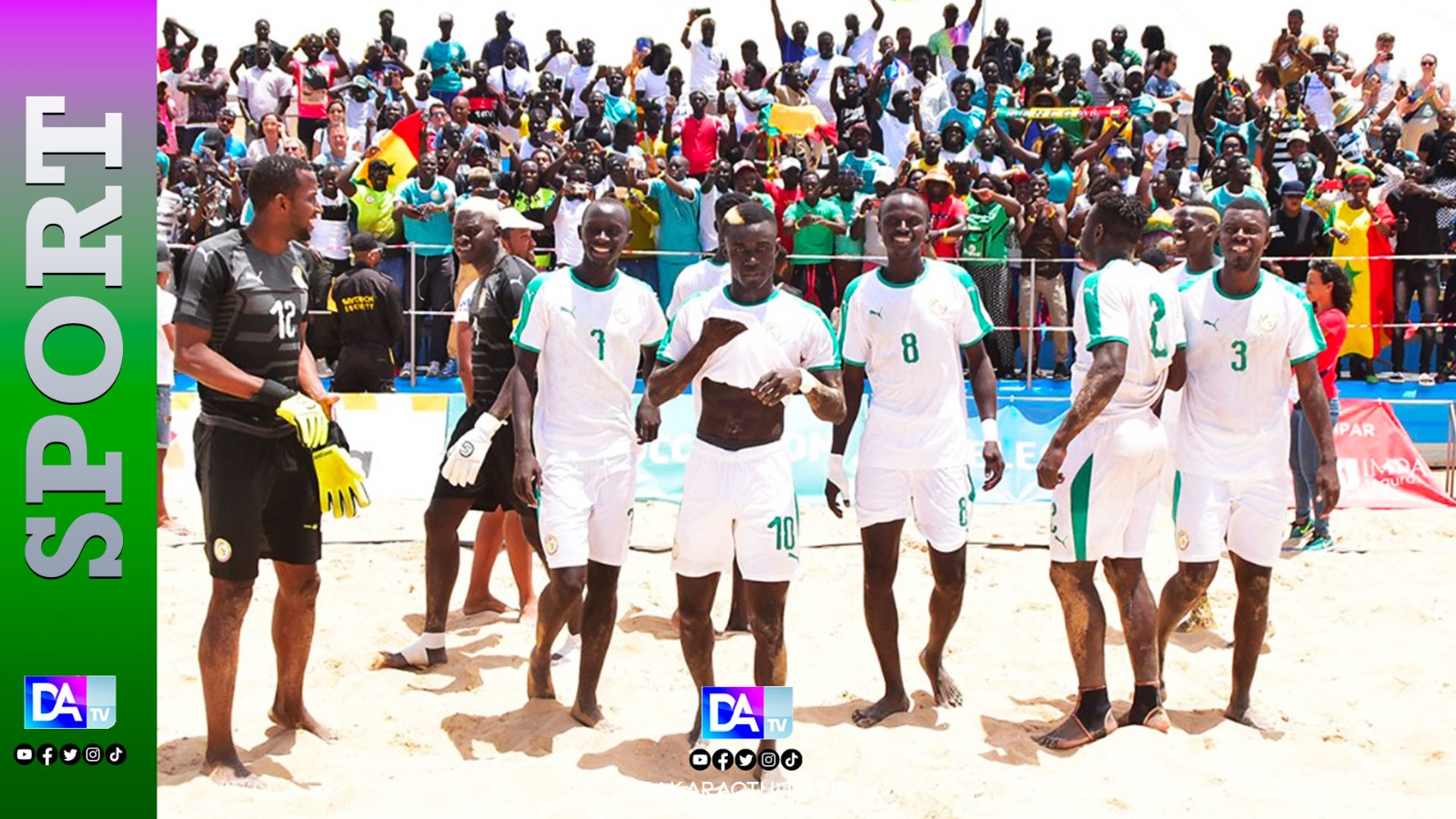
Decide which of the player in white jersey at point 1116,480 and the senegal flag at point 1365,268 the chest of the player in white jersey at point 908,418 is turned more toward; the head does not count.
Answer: the player in white jersey

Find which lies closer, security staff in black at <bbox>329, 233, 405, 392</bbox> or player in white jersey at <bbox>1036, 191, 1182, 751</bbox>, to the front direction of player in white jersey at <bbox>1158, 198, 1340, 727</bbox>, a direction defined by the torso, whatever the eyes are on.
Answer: the player in white jersey

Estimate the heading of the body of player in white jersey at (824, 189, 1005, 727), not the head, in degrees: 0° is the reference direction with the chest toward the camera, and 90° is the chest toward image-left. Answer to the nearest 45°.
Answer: approximately 0°

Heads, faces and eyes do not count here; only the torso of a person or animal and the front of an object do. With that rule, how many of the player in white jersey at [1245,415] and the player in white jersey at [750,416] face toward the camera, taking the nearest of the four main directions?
2

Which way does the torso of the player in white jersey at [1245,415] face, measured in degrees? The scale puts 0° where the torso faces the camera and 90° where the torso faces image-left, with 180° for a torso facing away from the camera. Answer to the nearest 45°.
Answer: approximately 0°

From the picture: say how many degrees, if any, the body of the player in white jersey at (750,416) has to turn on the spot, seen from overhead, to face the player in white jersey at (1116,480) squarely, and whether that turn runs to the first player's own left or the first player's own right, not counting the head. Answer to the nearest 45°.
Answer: approximately 90° to the first player's own left

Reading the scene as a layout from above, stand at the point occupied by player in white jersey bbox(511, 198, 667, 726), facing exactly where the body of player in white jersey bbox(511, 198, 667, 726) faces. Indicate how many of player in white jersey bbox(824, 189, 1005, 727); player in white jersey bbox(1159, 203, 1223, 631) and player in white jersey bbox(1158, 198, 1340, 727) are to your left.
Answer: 3

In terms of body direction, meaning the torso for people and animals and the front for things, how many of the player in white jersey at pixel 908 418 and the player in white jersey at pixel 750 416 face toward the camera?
2
